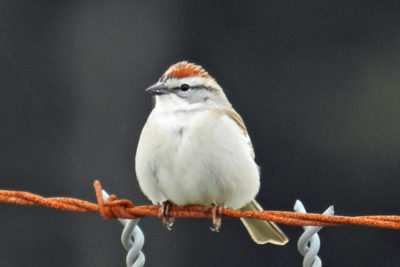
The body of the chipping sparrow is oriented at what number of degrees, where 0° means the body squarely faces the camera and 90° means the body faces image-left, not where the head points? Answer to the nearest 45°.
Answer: approximately 45°
